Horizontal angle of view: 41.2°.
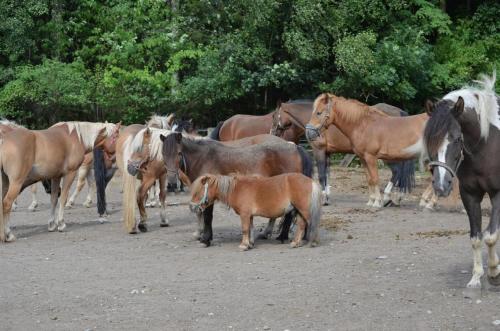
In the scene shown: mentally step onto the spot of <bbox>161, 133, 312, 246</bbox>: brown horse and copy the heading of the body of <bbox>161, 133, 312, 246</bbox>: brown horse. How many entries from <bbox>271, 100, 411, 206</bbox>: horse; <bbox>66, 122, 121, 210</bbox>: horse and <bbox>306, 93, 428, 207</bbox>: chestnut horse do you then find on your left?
0

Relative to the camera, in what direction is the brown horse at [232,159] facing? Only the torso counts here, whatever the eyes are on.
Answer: to the viewer's left

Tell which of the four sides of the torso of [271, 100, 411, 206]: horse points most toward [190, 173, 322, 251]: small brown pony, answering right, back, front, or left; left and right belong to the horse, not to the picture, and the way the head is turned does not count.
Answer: left

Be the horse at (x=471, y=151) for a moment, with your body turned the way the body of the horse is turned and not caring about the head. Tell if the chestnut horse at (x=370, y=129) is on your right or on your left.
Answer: on your right

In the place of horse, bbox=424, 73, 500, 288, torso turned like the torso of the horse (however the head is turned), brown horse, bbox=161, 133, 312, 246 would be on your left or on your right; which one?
on your right

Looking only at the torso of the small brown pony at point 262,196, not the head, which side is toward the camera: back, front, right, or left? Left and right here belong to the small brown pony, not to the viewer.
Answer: left

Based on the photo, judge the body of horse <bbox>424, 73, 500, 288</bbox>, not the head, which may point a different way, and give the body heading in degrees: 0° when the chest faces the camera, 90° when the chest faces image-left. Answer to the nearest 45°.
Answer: approximately 45°

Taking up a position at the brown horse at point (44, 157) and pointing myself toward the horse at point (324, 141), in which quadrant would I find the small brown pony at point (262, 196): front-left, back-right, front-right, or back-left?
front-right

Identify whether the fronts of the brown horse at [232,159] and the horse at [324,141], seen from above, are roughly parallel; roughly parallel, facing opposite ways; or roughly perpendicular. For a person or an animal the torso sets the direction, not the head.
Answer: roughly parallel

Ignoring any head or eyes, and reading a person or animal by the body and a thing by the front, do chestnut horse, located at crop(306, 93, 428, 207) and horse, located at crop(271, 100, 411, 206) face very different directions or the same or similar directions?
same or similar directions

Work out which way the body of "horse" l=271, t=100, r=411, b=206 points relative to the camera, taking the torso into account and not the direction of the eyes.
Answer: to the viewer's left

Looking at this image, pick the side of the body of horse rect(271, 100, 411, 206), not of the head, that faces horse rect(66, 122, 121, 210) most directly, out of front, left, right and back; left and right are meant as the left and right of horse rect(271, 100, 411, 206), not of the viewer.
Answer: front

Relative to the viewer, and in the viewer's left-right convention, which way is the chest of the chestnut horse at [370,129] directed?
facing to the left of the viewer

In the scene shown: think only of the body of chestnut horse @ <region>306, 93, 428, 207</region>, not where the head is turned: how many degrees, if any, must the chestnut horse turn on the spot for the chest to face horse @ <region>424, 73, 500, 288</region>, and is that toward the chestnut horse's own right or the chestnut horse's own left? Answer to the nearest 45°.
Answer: approximately 90° to the chestnut horse's own left

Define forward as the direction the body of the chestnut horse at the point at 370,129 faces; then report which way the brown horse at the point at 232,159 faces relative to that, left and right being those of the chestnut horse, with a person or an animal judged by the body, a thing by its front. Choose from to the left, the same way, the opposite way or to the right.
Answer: the same way
